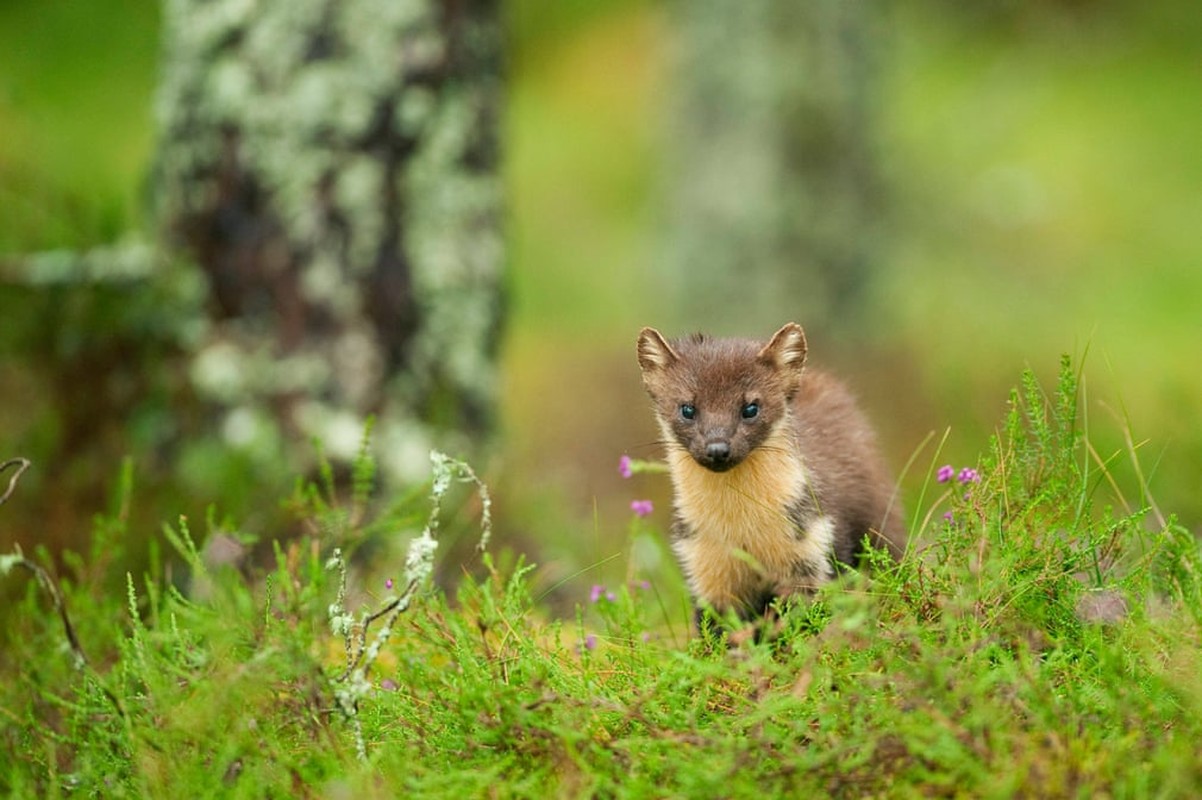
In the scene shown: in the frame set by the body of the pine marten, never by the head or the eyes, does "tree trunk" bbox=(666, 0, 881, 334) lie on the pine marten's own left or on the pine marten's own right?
on the pine marten's own right

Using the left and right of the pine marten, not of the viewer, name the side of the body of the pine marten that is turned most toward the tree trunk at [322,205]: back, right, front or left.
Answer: right

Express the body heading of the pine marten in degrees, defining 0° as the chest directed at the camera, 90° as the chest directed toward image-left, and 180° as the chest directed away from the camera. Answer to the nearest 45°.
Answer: approximately 45°

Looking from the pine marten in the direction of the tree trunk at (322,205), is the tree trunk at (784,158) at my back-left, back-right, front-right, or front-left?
front-right

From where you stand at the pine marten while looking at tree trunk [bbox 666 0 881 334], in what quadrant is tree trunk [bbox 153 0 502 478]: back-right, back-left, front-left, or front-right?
front-left
